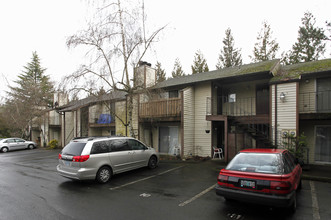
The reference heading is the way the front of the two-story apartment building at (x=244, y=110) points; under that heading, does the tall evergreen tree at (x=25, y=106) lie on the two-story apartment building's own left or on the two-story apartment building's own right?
on the two-story apartment building's own right

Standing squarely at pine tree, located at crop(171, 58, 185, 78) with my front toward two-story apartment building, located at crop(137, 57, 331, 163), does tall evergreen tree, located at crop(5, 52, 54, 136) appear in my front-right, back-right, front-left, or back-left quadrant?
front-right

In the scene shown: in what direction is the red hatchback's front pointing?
away from the camera

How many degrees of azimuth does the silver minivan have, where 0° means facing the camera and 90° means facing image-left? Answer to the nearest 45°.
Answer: approximately 225°

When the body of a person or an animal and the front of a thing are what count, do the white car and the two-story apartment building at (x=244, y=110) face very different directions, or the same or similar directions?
very different directions

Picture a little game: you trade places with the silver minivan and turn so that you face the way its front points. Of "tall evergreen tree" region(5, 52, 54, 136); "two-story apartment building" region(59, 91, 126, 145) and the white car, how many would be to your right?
0

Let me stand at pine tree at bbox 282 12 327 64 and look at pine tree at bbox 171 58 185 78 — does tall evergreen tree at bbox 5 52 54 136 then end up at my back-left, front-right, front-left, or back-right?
front-left

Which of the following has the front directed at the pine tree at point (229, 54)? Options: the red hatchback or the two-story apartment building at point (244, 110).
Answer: the red hatchback

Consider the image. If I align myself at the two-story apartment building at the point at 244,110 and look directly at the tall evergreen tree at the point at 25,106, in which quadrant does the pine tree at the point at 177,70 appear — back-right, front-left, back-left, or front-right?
front-right

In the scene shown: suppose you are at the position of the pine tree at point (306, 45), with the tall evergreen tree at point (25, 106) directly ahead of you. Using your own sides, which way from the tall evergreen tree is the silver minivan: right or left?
left
